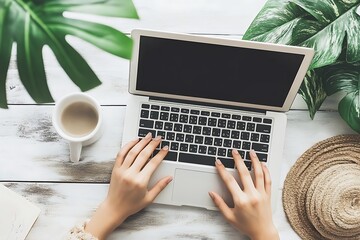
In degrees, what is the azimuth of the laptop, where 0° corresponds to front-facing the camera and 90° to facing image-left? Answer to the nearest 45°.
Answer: approximately 0°
